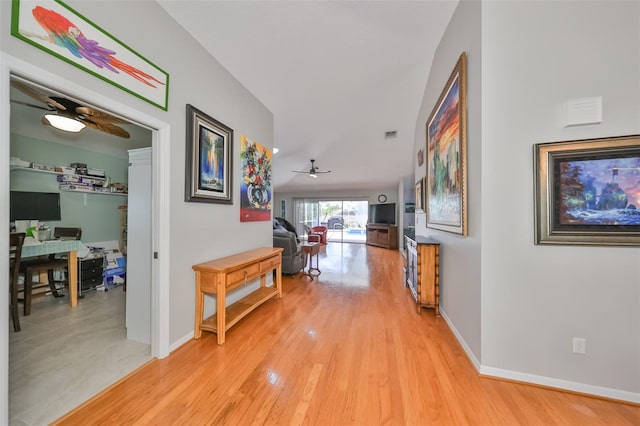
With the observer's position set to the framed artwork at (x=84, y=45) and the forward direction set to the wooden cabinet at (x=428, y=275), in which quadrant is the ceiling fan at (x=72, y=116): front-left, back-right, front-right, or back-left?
back-left

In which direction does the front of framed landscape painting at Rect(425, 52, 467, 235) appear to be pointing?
to the viewer's left

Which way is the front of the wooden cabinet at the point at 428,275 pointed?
to the viewer's left

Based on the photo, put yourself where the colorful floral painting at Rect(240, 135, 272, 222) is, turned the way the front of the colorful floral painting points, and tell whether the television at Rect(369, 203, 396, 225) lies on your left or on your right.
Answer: on your left

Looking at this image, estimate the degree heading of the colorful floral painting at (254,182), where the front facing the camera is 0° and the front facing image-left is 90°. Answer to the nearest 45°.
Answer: approximately 315°

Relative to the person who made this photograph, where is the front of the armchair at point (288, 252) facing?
facing away from the viewer and to the right of the viewer

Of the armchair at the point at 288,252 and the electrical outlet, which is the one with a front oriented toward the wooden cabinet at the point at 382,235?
the armchair

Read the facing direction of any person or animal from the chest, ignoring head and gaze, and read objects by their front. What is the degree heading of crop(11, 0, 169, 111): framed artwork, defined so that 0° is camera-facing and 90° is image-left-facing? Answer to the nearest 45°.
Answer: approximately 315°

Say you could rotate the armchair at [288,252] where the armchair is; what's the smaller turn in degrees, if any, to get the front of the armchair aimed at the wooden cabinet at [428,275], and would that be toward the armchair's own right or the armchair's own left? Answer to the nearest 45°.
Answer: approximately 90° to the armchair's own right

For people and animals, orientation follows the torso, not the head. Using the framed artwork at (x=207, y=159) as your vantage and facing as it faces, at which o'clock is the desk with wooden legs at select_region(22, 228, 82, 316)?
The desk with wooden legs is roughly at 6 o'clock from the framed artwork.
